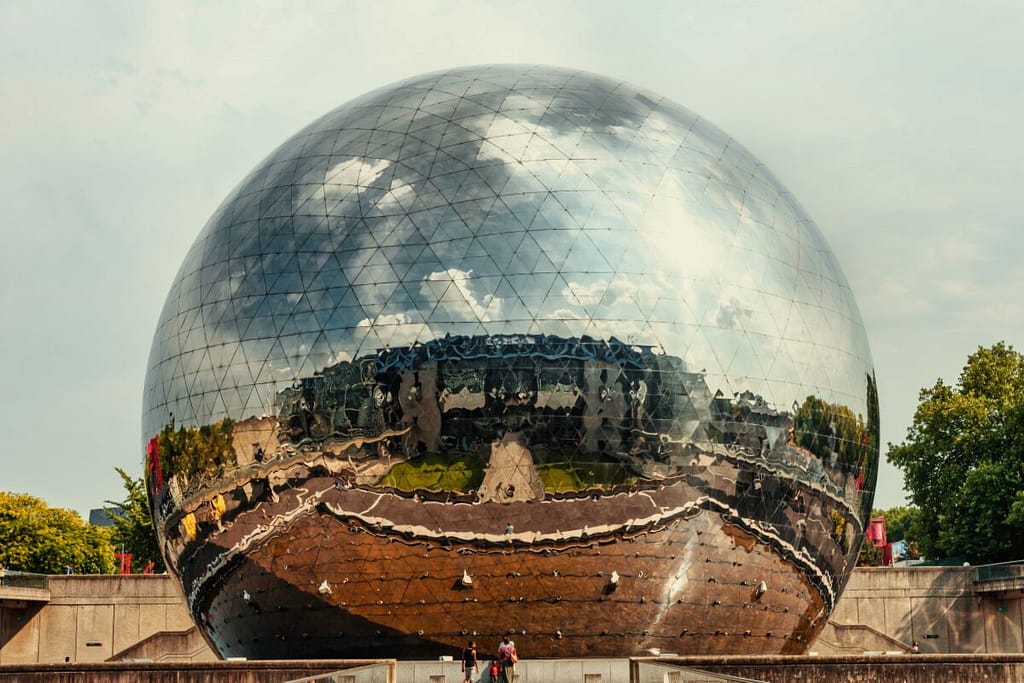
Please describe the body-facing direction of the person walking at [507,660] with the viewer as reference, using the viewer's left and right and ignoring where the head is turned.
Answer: facing away from the viewer

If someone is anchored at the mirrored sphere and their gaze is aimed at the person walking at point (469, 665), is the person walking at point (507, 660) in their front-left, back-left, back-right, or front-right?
front-left

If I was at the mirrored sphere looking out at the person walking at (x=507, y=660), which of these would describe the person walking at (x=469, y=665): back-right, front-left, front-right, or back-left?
front-right

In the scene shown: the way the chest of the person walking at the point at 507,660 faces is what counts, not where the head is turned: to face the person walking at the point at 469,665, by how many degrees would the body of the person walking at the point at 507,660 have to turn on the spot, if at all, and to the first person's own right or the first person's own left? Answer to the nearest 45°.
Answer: approximately 45° to the first person's own left
